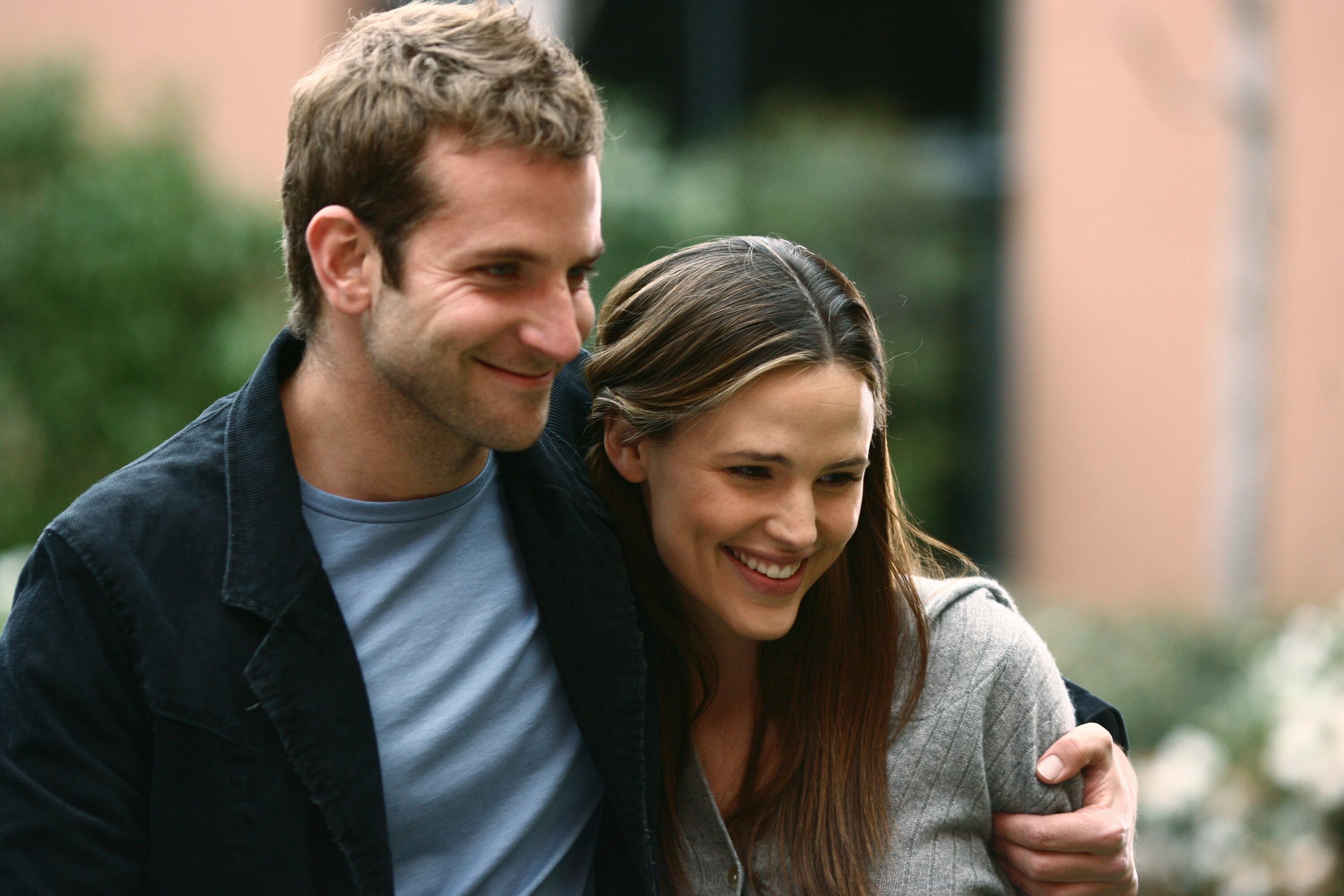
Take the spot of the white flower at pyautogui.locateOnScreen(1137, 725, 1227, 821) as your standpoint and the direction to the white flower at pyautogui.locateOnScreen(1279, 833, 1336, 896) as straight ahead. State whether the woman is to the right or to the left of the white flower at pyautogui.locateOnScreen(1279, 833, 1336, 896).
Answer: right

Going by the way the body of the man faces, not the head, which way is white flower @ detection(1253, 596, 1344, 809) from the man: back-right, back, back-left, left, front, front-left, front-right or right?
left

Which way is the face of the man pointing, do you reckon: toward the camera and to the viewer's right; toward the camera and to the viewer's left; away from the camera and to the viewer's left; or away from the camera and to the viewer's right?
toward the camera and to the viewer's right

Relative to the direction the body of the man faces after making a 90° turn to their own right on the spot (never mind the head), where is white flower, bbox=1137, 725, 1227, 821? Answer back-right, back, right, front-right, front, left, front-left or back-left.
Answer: back

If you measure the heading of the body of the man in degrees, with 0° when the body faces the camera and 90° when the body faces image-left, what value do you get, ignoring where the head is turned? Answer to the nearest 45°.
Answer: approximately 315°

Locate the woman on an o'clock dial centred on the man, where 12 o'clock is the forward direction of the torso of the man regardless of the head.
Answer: The woman is roughly at 10 o'clock from the man.

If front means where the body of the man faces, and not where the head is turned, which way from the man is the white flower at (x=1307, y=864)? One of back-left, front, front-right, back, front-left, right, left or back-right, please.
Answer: left
